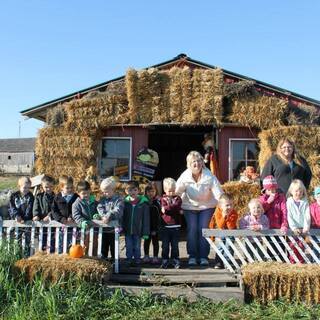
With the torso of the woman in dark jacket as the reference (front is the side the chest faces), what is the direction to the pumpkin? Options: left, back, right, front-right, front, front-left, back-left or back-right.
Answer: front-right

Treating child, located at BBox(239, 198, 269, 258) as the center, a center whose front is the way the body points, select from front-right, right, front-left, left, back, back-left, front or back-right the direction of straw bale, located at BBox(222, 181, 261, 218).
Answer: back

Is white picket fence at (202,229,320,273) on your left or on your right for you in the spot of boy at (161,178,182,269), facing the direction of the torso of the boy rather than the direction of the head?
on your left

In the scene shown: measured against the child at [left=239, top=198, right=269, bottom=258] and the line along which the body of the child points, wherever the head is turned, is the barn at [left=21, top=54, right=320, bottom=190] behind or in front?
behind

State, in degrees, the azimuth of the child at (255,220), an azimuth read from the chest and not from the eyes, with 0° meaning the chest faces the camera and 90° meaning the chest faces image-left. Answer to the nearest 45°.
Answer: approximately 0°

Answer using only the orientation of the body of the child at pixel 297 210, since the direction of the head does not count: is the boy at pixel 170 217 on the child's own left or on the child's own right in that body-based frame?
on the child's own right

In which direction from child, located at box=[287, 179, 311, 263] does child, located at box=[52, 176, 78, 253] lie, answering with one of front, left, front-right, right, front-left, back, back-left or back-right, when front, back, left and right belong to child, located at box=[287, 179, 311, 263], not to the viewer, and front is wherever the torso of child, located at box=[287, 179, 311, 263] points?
right

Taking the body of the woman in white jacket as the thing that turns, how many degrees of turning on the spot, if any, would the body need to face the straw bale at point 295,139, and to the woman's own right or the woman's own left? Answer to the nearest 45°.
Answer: approximately 135° to the woman's own left

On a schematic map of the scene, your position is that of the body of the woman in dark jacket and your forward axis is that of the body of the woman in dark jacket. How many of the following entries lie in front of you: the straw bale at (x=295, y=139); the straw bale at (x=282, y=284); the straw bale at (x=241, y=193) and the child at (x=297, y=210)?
2

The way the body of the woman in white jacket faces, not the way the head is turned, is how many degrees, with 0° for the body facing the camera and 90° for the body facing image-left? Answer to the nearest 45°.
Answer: approximately 0°

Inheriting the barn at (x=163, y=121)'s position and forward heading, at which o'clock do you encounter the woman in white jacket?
The woman in white jacket is roughly at 12 o'clock from the barn.
